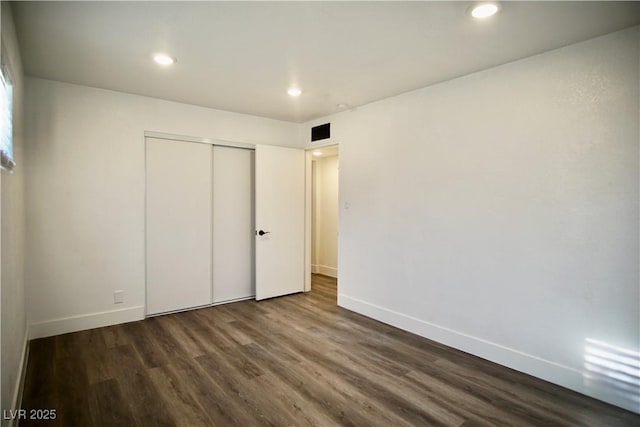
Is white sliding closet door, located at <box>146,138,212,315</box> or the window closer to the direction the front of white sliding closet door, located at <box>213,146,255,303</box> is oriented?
the window

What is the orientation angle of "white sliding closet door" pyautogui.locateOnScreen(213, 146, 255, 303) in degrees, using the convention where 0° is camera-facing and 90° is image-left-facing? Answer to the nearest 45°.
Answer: approximately 315°

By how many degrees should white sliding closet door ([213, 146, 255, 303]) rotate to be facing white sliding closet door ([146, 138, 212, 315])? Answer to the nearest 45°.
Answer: approximately 90° to its right

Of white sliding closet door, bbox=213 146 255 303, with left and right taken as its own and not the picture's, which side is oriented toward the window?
right
